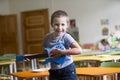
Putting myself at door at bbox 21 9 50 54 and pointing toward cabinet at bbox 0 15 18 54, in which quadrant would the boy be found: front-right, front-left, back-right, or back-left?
back-left

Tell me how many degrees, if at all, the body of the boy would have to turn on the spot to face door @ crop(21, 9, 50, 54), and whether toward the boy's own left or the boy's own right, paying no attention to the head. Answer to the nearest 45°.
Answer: approximately 180°

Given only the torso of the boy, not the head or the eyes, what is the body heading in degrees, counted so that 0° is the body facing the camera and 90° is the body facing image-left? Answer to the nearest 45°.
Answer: approximately 0°

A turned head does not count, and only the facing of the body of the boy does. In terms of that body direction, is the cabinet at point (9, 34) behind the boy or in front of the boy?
behind
